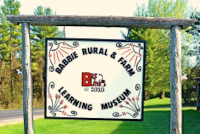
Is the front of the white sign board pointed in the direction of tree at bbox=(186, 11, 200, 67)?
no

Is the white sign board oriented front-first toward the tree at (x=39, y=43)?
no

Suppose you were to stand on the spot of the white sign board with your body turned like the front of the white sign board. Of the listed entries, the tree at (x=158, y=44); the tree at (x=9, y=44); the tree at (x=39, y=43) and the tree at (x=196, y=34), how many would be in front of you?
0

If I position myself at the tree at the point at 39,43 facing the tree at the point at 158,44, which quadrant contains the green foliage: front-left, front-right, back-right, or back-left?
front-right

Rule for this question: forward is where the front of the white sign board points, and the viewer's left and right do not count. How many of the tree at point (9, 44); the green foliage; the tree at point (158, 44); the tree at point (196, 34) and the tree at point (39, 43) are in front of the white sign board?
0

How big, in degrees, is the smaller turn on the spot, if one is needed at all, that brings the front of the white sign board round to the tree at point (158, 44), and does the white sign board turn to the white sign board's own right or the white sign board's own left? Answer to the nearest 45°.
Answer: approximately 180°

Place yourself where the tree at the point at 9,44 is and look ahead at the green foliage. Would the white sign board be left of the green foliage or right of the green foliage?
right

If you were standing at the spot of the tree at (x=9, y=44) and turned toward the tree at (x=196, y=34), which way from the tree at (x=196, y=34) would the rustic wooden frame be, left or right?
right

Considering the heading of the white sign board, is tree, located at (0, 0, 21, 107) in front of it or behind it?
behind

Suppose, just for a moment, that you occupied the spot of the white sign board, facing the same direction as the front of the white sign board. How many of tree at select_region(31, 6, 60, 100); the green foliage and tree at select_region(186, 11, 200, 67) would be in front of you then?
0

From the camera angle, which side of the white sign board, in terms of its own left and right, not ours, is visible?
front

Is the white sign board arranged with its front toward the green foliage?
no
